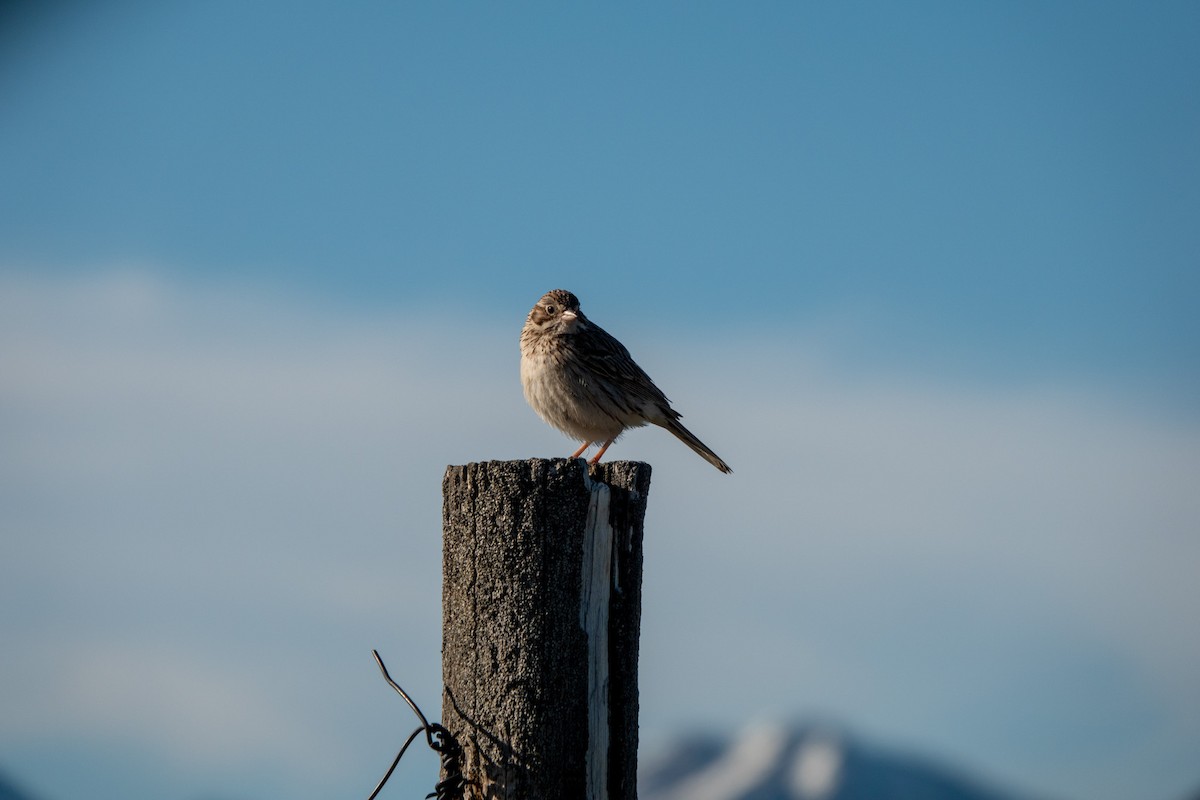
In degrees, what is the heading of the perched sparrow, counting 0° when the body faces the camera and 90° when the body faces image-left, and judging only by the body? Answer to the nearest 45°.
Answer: approximately 45°

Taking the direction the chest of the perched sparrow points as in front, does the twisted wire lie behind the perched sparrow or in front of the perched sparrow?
in front
